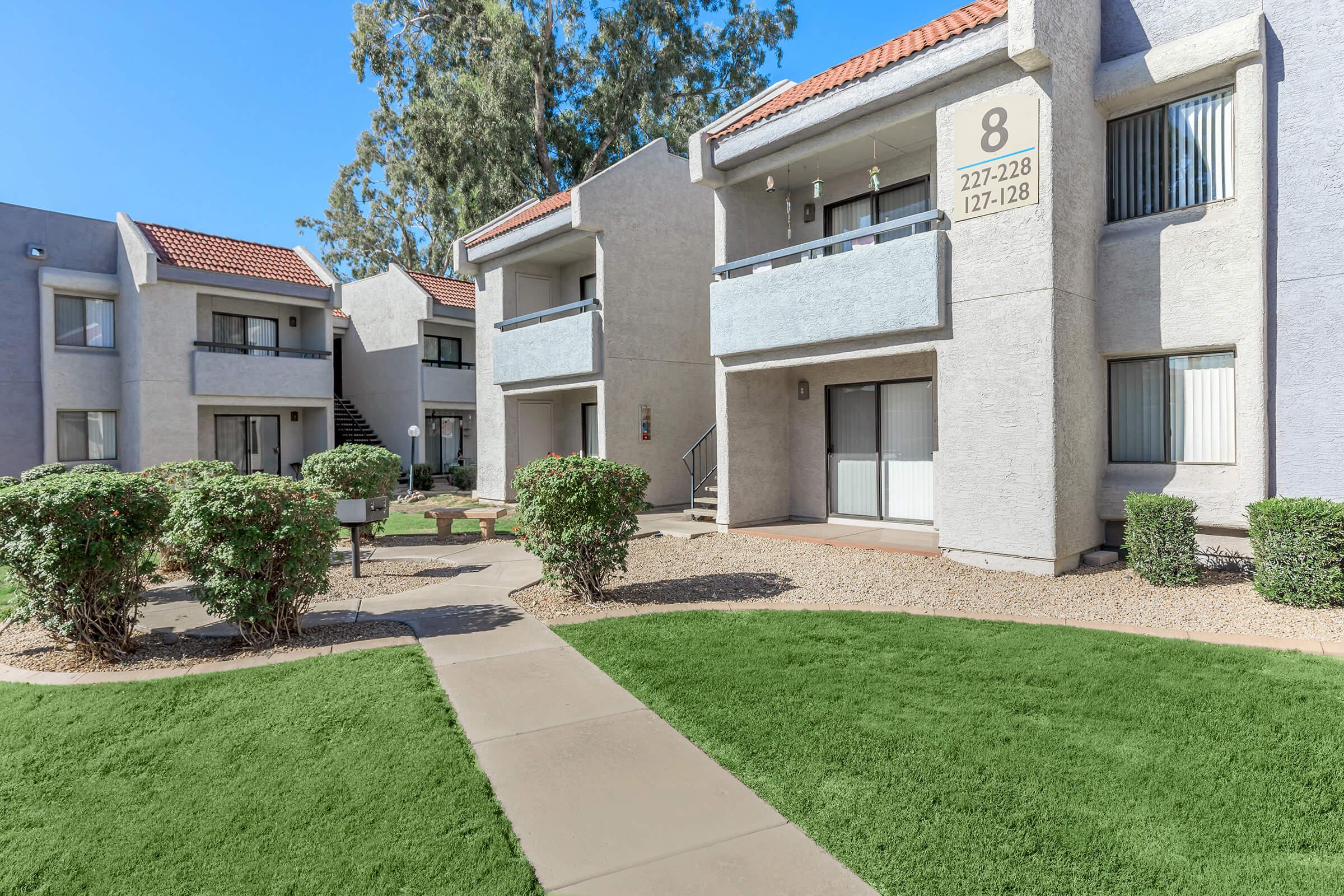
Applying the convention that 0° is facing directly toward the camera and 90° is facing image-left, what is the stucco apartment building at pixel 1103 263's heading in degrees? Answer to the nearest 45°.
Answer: approximately 45°

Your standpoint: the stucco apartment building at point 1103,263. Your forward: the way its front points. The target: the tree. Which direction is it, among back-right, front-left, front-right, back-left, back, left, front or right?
right

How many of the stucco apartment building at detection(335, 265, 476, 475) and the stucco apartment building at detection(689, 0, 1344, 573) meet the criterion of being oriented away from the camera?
0

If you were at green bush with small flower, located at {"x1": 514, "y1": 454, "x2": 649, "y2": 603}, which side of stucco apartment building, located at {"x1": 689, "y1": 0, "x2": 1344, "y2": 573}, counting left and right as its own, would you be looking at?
front

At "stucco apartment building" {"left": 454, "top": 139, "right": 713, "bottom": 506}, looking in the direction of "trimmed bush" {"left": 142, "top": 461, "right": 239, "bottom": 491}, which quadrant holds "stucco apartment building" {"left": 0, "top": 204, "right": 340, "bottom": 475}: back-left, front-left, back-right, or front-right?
front-right

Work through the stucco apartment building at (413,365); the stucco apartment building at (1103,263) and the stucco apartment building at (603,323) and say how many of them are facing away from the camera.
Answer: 0

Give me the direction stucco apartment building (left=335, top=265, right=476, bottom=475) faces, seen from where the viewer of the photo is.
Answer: facing the viewer and to the right of the viewer

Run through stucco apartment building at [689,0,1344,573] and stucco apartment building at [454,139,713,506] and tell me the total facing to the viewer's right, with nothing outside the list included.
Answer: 0

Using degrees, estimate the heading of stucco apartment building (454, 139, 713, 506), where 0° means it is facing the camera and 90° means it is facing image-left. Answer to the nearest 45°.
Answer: approximately 45°

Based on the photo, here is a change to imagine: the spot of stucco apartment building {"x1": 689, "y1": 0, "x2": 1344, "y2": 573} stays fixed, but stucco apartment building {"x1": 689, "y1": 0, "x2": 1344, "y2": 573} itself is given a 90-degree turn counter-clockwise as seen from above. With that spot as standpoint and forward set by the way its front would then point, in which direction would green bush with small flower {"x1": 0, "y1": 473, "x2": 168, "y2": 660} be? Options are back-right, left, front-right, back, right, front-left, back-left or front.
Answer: right

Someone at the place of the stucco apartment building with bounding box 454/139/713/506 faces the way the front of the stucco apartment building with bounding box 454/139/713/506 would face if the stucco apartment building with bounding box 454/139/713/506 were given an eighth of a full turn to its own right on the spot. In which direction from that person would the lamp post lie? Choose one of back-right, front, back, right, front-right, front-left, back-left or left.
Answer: front-right
